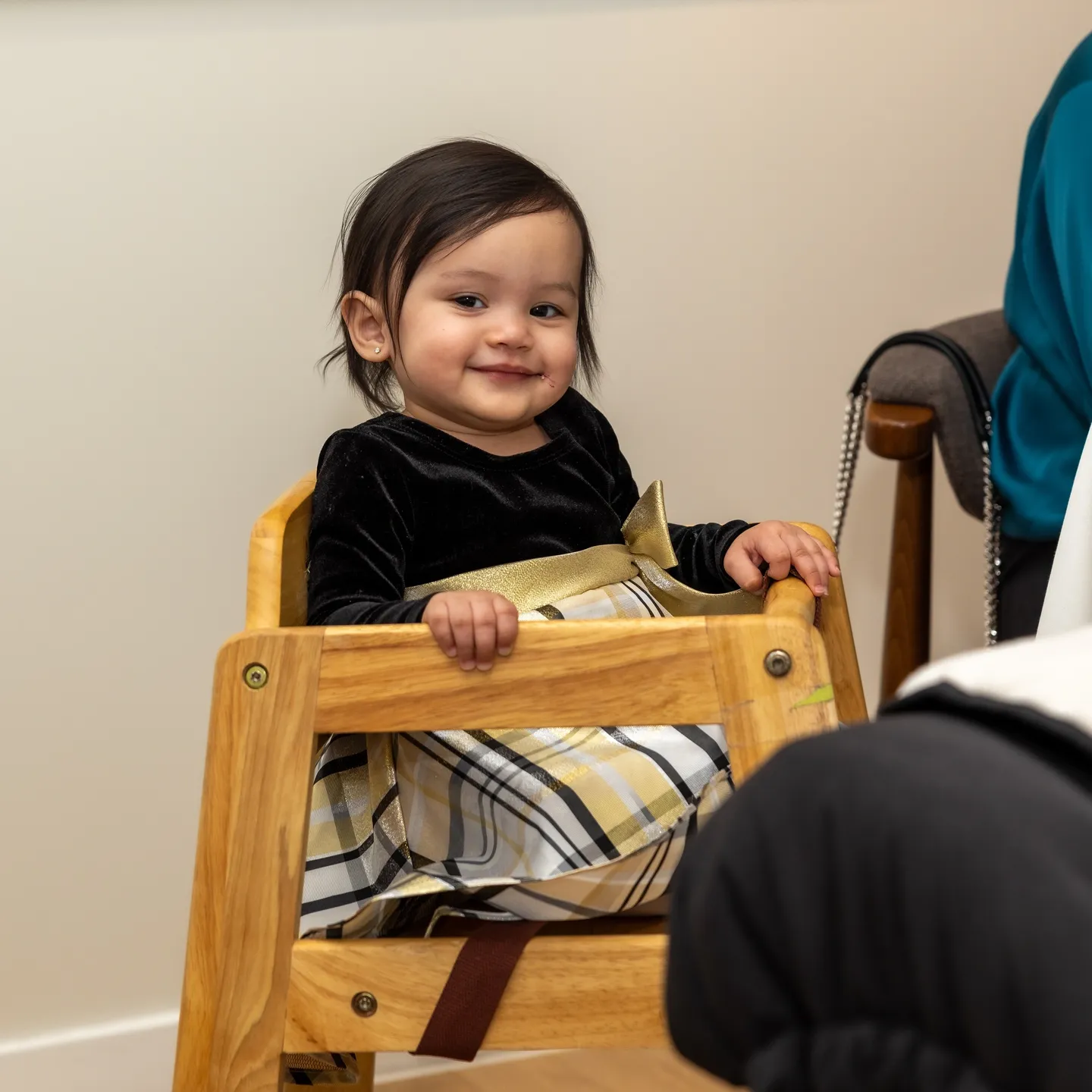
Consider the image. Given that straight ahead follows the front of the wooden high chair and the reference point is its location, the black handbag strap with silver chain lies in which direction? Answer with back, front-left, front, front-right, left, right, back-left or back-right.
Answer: front-left

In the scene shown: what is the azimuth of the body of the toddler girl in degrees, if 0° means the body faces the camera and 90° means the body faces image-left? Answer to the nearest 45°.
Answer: approximately 315°

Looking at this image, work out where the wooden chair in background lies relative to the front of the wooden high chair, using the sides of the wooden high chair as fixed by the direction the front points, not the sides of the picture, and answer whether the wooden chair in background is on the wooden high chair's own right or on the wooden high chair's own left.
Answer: on the wooden high chair's own left

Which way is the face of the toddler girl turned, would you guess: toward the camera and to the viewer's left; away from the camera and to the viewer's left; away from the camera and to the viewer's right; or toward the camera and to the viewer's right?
toward the camera and to the viewer's right
